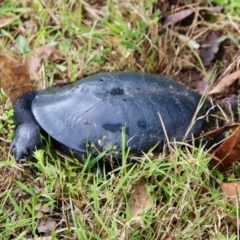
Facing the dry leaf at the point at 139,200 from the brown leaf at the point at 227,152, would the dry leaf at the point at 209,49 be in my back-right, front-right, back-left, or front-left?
back-right

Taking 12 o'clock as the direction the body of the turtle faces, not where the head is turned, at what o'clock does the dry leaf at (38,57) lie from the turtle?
The dry leaf is roughly at 2 o'clock from the turtle.

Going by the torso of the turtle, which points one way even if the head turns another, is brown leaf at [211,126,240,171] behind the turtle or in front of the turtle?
behind

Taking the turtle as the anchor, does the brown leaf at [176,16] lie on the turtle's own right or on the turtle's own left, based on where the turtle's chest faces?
on the turtle's own right

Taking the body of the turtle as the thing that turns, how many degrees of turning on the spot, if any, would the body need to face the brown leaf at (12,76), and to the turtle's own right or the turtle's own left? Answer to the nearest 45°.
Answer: approximately 45° to the turtle's own right

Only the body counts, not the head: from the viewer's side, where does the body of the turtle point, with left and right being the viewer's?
facing to the left of the viewer

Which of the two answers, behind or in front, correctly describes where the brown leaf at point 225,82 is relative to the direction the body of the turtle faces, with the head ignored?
behind

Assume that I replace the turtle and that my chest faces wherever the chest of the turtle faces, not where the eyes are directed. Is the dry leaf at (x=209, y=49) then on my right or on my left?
on my right

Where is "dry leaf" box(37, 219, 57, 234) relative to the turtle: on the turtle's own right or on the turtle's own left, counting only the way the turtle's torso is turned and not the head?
on the turtle's own left
